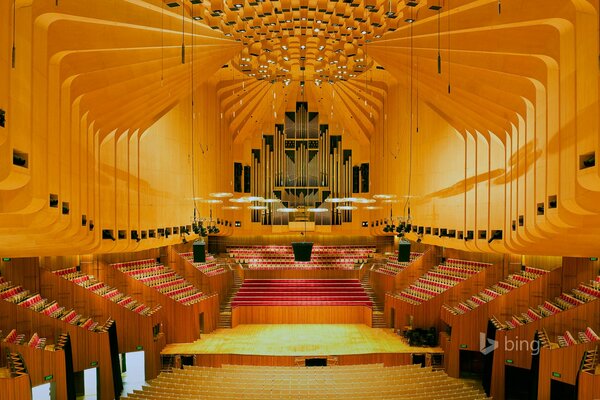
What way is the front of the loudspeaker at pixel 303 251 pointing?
toward the camera

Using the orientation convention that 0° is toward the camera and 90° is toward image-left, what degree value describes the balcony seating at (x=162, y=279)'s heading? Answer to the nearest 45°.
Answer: approximately 315°

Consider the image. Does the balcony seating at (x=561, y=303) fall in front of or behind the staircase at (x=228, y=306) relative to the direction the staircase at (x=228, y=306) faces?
in front

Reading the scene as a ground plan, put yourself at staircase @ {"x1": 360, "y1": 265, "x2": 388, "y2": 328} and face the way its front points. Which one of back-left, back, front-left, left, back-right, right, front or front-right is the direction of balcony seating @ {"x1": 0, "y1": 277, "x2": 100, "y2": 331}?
front-right

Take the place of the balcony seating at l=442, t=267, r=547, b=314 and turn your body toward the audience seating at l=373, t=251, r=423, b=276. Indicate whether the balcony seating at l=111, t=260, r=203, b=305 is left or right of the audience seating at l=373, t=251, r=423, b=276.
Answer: left

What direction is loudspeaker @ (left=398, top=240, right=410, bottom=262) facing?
toward the camera

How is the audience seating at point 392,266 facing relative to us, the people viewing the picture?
facing the viewer and to the left of the viewer

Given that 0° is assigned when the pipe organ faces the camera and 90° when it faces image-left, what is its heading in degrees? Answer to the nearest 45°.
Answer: approximately 0°

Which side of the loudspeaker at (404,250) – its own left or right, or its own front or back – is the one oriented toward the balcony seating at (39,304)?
right

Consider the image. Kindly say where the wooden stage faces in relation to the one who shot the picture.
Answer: facing the viewer

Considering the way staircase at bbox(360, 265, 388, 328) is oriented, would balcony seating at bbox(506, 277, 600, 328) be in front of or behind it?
in front

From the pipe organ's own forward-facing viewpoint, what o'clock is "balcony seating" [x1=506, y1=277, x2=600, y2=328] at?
The balcony seating is roughly at 11 o'clock from the pipe organ.

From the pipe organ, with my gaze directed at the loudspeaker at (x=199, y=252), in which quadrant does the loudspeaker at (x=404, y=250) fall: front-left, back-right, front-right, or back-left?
front-left
